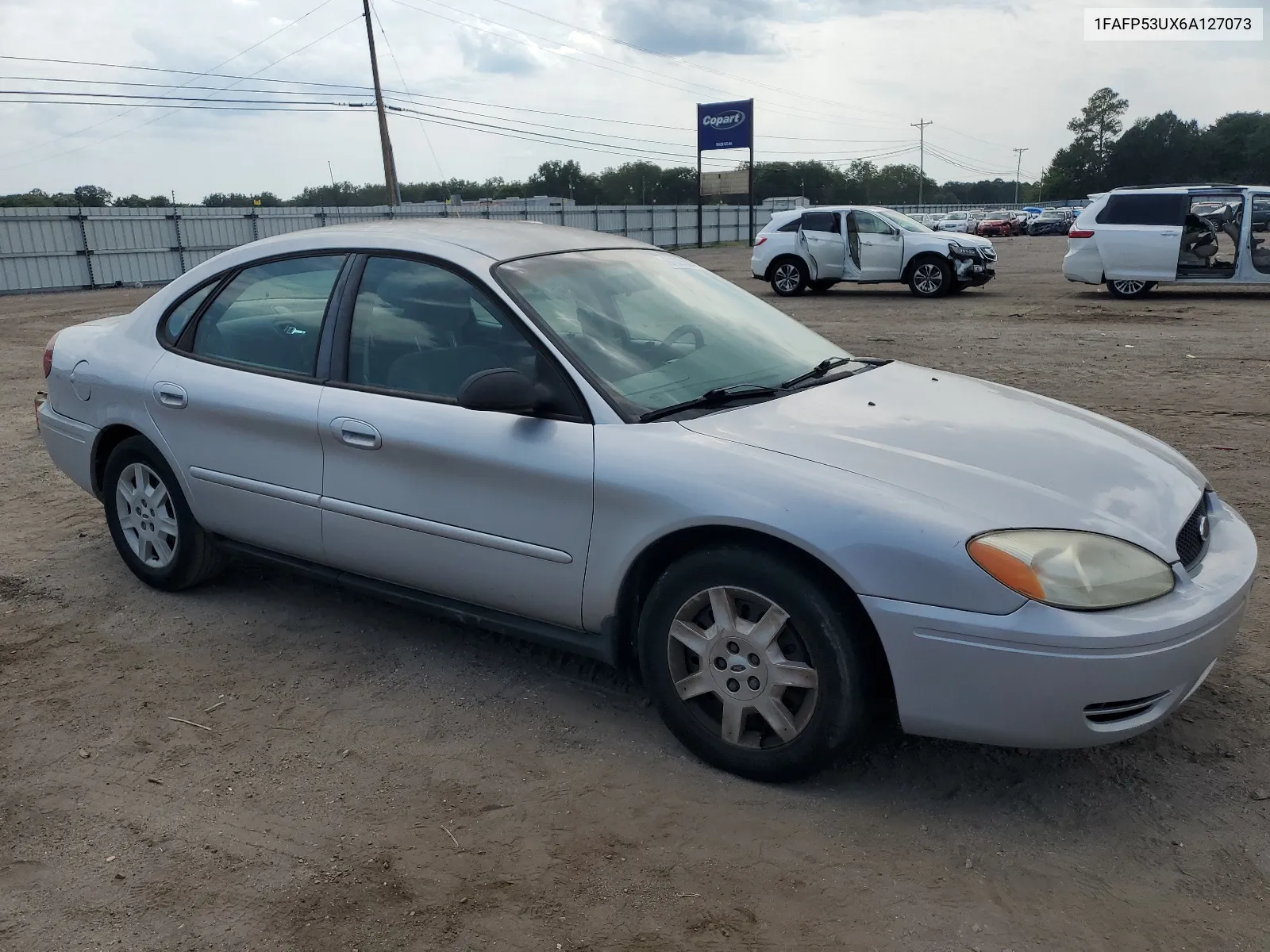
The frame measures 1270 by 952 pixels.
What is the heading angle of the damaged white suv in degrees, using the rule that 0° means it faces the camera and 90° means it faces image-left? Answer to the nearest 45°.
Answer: approximately 270°

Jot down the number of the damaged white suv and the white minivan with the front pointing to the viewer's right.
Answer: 2

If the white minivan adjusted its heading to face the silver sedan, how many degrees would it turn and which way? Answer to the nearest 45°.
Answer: approximately 90° to its right

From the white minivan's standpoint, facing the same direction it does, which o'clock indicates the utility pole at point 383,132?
The utility pole is roughly at 7 o'clock from the white minivan.

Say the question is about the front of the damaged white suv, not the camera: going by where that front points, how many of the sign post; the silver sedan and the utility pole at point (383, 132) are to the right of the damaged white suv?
1

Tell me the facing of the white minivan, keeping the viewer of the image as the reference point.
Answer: facing to the right of the viewer

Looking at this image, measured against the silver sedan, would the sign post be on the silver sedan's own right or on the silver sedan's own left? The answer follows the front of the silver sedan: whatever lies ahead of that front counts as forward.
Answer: on the silver sedan's own left

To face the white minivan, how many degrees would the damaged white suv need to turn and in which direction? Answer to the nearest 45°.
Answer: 0° — it already faces it

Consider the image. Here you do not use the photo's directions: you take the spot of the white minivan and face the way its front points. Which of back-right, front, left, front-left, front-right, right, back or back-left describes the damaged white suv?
back

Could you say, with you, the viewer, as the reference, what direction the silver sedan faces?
facing the viewer and to the right of the viewer
